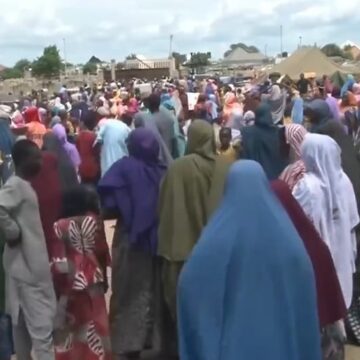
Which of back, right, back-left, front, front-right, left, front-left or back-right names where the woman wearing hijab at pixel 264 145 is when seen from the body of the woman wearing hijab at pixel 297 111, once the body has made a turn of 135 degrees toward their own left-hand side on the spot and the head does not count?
front-left

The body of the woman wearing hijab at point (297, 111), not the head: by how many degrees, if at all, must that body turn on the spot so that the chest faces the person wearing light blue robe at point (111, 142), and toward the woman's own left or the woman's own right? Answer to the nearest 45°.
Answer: approximately 135° to the woman's own left

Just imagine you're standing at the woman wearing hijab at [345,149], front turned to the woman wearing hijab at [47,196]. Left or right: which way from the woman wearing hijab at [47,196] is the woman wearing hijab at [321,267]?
left

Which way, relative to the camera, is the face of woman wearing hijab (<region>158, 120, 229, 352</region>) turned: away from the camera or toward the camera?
away from the camera

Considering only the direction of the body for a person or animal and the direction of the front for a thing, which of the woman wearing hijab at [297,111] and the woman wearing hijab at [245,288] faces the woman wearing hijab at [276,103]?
the woman wearing hijab at [245,288]

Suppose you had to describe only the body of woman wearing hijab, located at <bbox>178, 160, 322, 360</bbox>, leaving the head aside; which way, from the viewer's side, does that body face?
away from the camera

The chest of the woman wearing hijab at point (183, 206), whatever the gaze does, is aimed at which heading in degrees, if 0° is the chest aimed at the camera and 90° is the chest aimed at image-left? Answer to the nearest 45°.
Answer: approximately 180°

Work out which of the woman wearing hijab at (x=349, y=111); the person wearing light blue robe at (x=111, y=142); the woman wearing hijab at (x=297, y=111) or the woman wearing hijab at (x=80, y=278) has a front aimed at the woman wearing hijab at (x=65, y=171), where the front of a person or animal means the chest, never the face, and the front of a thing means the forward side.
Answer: the woman wearing hijab at (x=80, y=278)

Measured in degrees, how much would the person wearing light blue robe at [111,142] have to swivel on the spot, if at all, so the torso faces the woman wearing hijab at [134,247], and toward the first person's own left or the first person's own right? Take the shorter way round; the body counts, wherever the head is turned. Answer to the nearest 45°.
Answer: approximately 180°

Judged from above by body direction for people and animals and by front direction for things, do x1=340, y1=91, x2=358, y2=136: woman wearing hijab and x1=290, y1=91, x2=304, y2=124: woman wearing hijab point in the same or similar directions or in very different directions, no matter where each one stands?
same or similar directions

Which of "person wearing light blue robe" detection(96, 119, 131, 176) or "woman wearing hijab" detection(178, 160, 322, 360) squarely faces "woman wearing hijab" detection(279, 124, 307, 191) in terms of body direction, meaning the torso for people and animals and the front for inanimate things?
"woman wearing hijab" detection(178, 160, 322, 360)

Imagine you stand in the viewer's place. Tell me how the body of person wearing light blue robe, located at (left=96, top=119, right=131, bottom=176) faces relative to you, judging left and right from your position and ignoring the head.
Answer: facing away from the viewer

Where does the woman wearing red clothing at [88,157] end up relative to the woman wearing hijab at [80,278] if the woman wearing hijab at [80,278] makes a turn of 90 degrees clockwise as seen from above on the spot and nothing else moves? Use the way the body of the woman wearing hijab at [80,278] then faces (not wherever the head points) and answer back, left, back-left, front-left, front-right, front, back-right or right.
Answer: left

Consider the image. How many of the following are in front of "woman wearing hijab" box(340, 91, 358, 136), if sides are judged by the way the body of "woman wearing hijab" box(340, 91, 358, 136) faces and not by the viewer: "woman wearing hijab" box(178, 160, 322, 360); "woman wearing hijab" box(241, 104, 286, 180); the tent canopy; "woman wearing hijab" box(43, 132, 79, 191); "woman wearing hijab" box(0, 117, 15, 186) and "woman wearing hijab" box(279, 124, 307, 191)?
1

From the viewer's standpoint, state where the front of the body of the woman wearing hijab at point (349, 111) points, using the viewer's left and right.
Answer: facing away from the viewer
